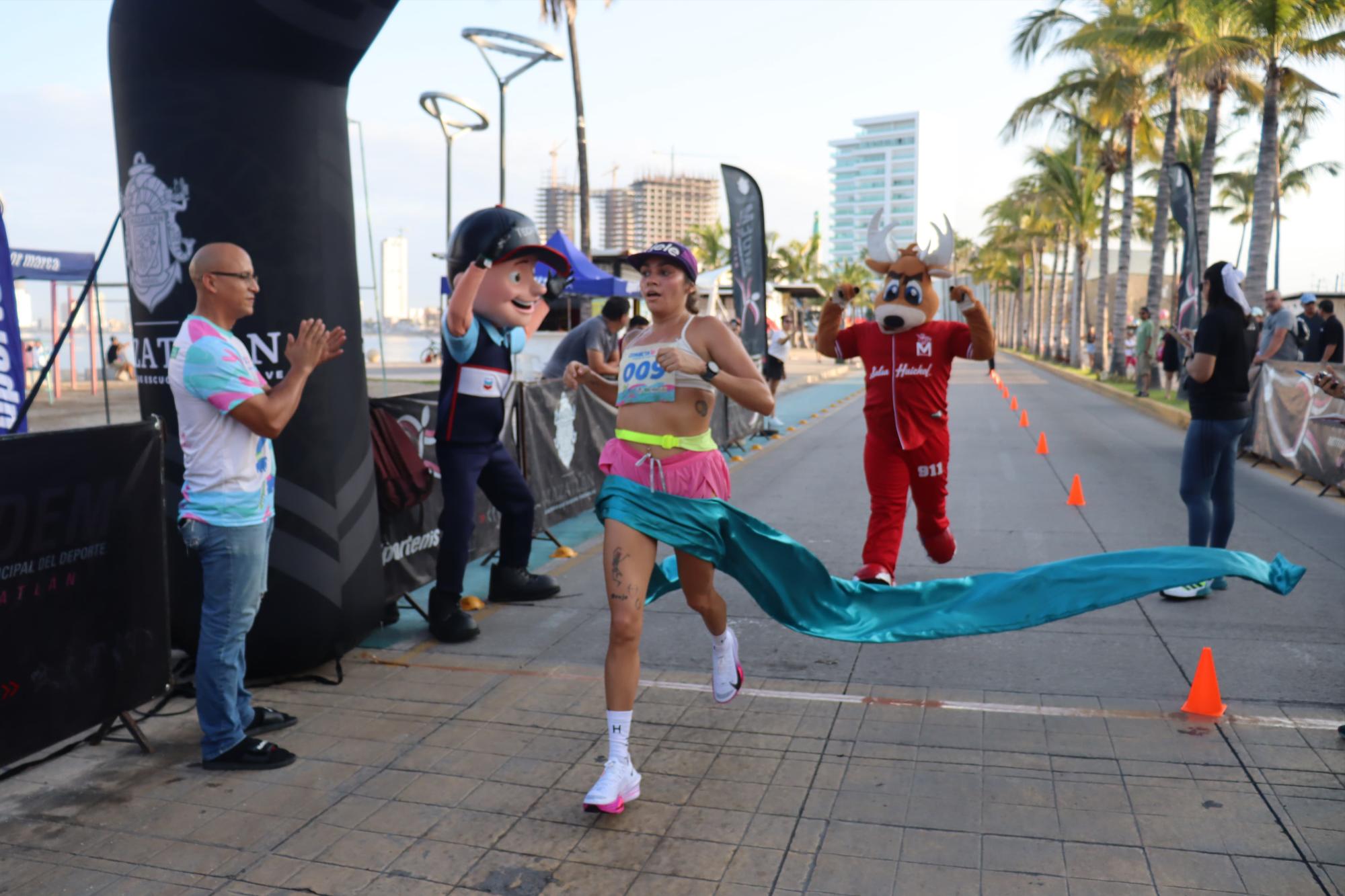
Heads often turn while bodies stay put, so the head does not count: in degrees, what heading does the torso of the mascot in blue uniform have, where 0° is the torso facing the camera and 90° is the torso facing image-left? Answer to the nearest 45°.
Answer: approximately 315°

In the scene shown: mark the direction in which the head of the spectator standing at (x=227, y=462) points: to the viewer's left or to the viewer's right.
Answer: to the viewer's right

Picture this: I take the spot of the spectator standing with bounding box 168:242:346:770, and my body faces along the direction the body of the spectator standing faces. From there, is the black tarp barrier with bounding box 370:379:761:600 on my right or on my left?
on my left

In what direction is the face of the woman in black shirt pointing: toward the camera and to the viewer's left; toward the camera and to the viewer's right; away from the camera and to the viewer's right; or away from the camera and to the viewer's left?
away from the camera and to the viewer's left

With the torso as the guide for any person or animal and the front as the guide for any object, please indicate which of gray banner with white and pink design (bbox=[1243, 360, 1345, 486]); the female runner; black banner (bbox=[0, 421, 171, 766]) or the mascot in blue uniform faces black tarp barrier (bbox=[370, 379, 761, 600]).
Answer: gray banner with white and pink design (bbox=[1243, 360, 1345, 486])

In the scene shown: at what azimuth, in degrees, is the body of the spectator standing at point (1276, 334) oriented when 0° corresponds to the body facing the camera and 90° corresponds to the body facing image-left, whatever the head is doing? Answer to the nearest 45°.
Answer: approximately 45°

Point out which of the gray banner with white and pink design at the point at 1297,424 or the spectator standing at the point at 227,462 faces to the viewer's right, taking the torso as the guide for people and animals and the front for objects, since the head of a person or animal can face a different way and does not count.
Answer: the spectator standing

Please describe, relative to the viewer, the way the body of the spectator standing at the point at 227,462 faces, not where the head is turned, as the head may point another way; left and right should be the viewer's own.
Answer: facing to the right of the viewer

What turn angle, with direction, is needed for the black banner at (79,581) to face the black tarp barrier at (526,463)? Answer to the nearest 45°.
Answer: approximately 90° to its left
